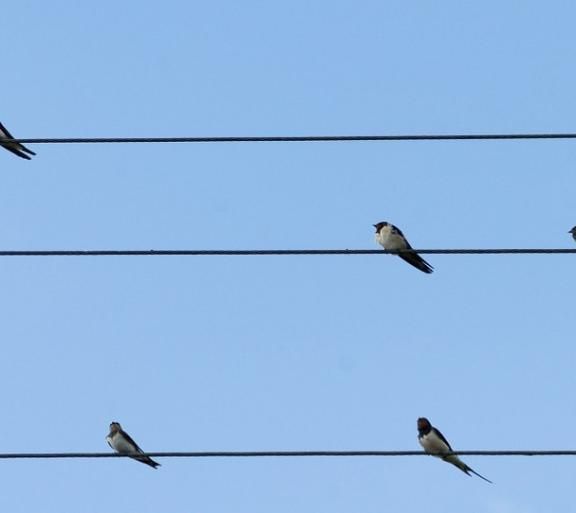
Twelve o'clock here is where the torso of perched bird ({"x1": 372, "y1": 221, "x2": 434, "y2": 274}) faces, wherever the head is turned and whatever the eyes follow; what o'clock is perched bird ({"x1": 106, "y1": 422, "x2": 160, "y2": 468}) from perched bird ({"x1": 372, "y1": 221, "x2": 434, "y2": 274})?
perched bird ({"x1": 106, "y1": 422, "x2": 160, "y2": 468}) is roughly at 1 o'clock from perched bird ({"x1": 372, "y1": 221, "x2": 434, "y2": 274}).

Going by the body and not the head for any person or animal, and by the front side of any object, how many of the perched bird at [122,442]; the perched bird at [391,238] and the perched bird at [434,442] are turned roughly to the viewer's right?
0

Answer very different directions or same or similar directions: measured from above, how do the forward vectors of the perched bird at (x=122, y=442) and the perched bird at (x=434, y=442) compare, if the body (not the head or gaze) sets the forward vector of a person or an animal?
same or similar directions

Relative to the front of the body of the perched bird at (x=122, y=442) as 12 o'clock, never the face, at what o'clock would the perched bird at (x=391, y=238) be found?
the perched bird at (x=391, y=238) is roughly at 9 o'clock from the perched bird at (x=122, y=442).

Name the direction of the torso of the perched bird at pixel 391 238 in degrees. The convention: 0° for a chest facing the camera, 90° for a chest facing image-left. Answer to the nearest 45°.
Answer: approximately 90°

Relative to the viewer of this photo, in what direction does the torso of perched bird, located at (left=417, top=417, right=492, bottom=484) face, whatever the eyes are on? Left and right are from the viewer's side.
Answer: facing the viewer and to the left of the viewer

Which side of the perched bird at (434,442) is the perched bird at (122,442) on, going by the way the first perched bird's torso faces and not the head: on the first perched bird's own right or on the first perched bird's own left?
on the first perched bird's own right
